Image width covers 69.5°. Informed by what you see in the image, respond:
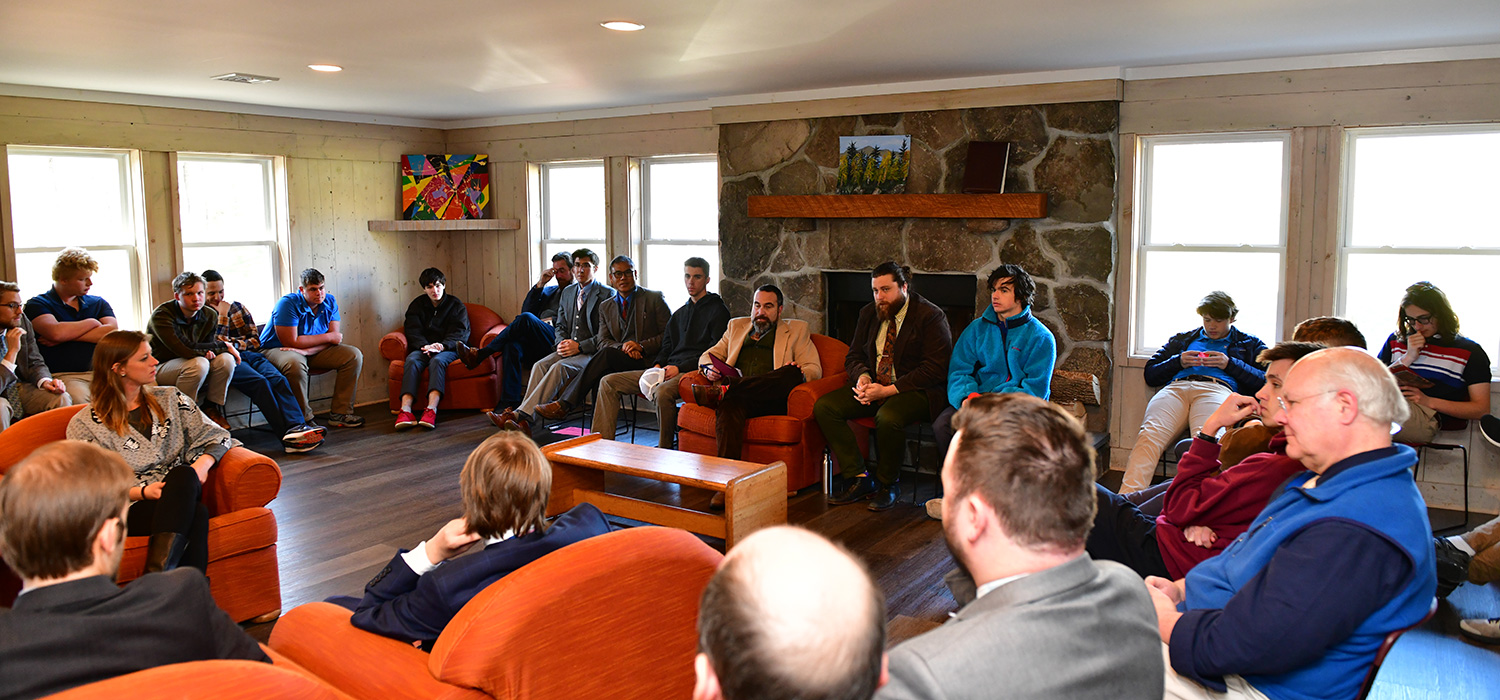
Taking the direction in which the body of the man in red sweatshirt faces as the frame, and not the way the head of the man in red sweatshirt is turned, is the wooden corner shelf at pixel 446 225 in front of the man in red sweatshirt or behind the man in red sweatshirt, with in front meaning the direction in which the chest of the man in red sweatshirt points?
in front

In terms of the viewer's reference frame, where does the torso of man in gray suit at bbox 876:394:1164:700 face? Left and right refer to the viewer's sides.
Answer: facing away from the viewer and to the left of the viewer

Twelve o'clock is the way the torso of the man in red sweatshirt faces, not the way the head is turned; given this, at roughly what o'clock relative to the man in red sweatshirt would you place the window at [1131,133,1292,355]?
The window is roughly at 3 o'clock from the man in red sweatshirt.

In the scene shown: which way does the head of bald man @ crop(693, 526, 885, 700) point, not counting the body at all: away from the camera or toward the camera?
away from the camera

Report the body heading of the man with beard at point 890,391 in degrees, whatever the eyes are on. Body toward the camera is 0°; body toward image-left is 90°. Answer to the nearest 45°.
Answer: approximately 45°

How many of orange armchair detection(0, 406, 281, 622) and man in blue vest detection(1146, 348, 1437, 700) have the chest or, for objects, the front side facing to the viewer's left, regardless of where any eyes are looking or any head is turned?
1

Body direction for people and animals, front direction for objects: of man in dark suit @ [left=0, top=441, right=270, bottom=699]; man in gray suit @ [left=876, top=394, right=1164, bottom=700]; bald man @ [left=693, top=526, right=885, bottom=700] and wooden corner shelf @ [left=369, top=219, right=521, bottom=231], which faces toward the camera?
the wooden corner shelf

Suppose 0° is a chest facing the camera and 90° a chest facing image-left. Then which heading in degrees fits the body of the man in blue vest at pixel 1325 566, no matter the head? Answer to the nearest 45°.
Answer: approximately 90°

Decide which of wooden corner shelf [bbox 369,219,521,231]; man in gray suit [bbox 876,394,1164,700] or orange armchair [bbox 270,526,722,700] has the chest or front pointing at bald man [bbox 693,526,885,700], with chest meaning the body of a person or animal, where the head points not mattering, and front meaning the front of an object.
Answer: the wooden corner shelf

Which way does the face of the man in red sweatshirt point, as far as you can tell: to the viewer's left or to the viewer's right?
to the viewer's left

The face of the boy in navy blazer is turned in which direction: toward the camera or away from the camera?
away from the camera

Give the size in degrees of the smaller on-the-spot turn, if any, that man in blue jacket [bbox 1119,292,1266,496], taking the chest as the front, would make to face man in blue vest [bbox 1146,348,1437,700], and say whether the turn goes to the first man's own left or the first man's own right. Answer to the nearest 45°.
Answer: approximately 45° to the first man's own left

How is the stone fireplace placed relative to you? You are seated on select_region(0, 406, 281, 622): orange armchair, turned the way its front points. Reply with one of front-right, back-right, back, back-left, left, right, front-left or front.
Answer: front-left

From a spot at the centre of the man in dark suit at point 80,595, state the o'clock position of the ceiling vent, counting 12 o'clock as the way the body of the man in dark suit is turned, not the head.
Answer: The ceiling vent is roughly at 11 o'clock from the man in dark suit.

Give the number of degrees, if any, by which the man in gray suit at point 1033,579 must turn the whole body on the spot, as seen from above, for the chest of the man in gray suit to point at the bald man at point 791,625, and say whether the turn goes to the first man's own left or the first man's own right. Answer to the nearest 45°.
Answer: approximately 90° to the first man's own left

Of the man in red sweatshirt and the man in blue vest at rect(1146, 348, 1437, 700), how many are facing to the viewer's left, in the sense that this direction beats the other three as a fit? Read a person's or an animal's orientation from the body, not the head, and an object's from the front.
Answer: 2

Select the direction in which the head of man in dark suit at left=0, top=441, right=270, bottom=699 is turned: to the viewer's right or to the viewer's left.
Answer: to the viewer's right

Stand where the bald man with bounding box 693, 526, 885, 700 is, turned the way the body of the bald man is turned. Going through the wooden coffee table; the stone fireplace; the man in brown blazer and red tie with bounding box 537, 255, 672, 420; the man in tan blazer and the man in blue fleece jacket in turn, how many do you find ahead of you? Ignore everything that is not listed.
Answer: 5
